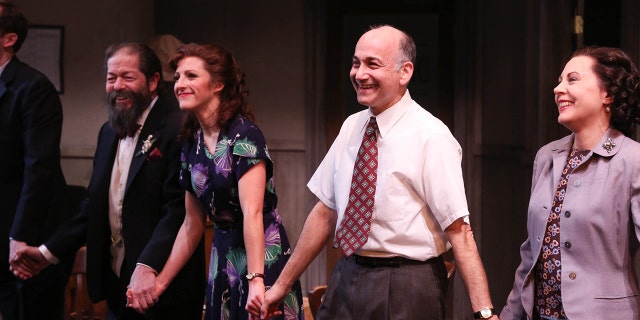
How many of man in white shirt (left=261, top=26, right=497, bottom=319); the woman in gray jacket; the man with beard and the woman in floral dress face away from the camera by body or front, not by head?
0

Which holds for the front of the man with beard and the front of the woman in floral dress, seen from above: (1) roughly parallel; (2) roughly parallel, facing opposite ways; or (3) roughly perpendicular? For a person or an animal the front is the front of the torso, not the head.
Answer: roughly parallel

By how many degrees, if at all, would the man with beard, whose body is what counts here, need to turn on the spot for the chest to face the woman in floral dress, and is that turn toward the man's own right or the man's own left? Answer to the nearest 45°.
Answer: approximately 90° to the man's own left

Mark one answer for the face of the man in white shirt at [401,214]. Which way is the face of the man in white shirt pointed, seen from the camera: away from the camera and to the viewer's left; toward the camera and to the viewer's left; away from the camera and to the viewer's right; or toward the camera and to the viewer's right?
toward the camera and to the viewer's left

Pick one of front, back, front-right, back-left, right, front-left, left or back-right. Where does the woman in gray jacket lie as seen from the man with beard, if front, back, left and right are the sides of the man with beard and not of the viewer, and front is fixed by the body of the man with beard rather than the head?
left

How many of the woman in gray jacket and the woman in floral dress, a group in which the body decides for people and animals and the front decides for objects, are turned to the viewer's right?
0

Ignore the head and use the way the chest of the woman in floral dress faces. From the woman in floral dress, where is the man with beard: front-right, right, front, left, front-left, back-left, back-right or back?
right

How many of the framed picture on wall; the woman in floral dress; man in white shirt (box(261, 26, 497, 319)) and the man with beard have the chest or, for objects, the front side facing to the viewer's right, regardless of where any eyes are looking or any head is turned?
0

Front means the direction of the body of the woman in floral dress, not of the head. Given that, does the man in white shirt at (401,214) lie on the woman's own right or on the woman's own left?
on the woman's own left

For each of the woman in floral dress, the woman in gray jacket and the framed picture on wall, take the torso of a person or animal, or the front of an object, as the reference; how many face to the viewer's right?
0

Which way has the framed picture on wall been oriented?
toward the camera

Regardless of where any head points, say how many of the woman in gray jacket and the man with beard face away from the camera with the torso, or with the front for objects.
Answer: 0

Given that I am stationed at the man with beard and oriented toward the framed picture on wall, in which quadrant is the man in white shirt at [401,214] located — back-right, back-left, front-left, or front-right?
back-right

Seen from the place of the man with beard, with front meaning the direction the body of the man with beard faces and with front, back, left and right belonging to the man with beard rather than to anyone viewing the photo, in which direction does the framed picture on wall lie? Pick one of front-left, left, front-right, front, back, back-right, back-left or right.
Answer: back-right

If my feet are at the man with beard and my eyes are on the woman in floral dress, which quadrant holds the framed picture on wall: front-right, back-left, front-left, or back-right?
back-left
